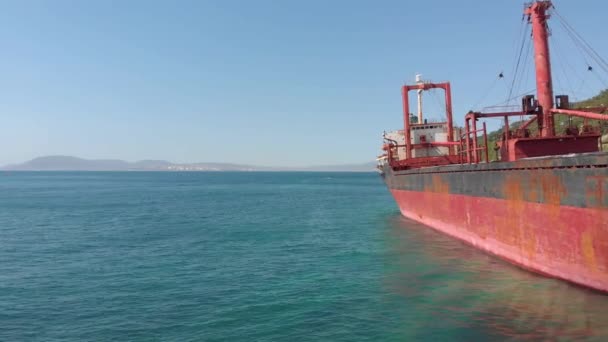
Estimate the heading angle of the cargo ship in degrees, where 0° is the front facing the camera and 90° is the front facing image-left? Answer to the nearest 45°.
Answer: approximately 315°
